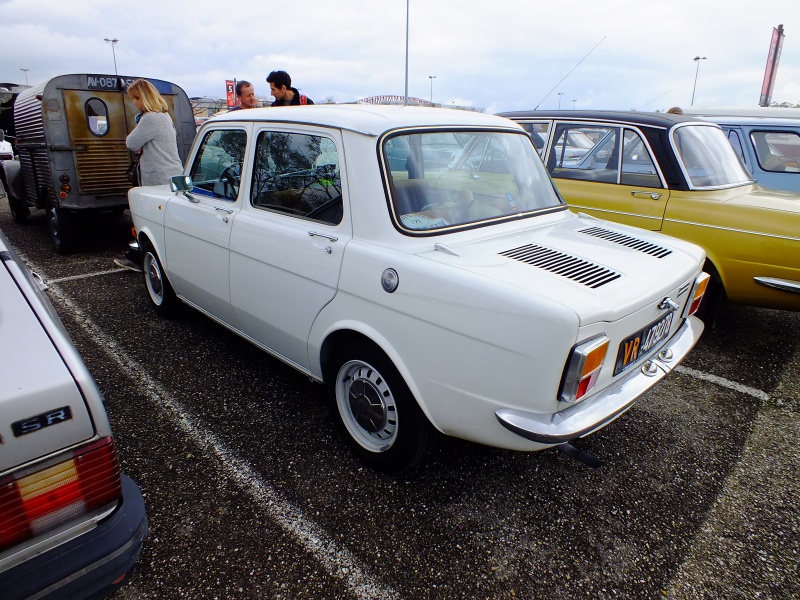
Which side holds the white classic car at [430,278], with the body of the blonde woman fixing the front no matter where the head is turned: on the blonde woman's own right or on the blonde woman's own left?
on the blonde woman's own left

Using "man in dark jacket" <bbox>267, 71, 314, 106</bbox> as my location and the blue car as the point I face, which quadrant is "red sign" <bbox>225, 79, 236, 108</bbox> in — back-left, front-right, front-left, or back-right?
back-left

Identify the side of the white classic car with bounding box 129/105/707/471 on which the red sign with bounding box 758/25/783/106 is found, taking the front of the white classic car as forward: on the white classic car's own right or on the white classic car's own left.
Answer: on the white classic car's own right

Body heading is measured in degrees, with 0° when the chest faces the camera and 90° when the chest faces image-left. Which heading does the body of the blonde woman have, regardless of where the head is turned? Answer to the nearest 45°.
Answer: approximately 90°

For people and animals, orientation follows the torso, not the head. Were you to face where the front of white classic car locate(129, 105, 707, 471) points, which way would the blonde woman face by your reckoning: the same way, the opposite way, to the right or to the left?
to the left

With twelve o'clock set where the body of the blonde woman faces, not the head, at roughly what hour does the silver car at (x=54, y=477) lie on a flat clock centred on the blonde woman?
The silver car is roughly at 9 o'clock from the blonde woman.

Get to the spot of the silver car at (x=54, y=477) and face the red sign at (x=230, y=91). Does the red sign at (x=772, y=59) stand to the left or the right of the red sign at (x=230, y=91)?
right

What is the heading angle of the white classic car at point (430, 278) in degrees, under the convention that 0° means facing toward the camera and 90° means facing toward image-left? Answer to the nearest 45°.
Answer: approximately 135°

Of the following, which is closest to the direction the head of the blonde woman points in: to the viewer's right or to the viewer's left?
to the viewer's left

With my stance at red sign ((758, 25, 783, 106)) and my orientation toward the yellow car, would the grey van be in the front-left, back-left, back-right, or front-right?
front-right

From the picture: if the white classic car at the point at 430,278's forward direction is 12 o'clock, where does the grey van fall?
The grey van is roughly at 12 o'clock from the white classic car.

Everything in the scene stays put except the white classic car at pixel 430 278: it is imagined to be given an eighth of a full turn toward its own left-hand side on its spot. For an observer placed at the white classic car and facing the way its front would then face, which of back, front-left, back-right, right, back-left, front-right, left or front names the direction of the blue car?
back-right

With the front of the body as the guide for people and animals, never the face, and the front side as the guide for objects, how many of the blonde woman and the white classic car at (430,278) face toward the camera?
0
